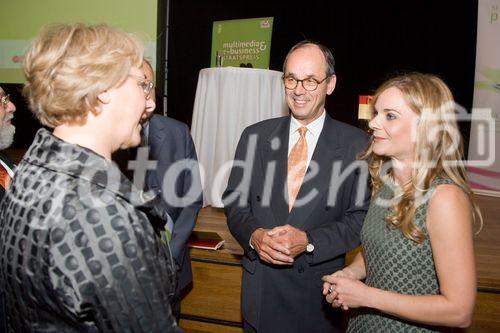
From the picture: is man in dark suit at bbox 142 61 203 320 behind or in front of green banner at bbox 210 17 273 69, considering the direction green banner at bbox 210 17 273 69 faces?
in front

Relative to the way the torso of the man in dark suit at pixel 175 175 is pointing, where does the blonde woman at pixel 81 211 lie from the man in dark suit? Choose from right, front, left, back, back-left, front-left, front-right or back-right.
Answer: front-left

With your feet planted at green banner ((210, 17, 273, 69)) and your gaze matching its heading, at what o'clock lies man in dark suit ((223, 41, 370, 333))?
The man in dark suit is roughly at 12 o'clock from the green banner.

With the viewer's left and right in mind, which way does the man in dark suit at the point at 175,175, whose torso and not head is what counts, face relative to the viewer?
facing the viewer and to the left of the viewer

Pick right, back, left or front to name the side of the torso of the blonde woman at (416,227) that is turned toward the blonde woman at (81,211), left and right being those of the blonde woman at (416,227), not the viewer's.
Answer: front

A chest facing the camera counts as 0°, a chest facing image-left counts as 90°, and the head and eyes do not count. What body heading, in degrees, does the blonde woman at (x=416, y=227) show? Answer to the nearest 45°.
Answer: approximately 45°

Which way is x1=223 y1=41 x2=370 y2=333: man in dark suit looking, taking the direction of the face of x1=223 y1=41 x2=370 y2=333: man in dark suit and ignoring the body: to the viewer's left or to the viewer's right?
to the viewer's left

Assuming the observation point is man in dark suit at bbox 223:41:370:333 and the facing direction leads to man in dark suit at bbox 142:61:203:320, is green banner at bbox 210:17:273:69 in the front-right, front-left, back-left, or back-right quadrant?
front-right

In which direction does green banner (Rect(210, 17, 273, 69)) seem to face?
toward the camera
